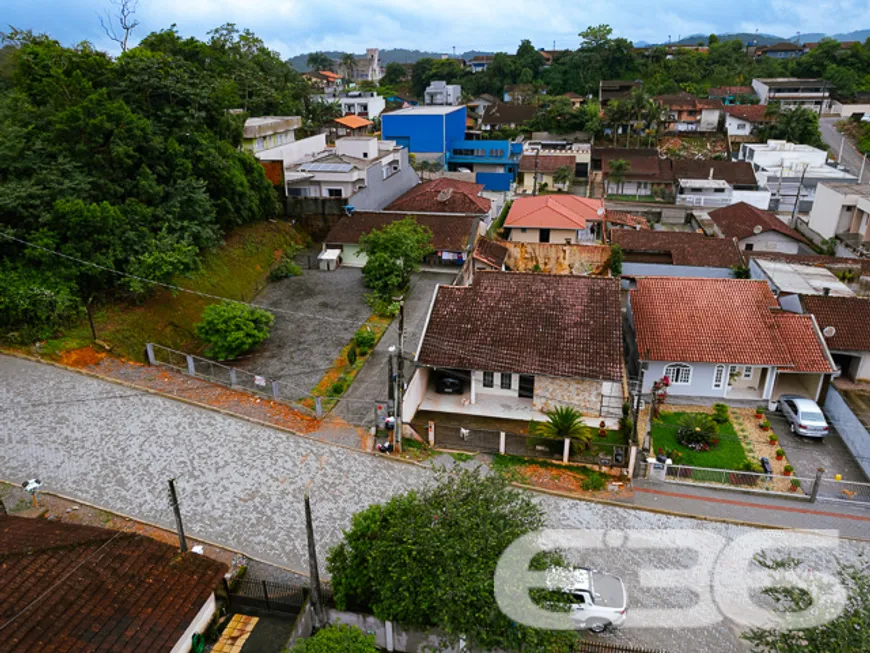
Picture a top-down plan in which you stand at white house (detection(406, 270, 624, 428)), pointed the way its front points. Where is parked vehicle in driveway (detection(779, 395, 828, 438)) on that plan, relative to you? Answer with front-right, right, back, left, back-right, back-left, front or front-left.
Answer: left

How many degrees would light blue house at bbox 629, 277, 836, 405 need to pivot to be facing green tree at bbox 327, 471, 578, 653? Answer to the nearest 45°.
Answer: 0° — it already faces it

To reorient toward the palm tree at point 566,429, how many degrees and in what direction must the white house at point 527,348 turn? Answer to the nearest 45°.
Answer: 0° — it already faces it

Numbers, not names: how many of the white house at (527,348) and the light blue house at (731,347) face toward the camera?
2

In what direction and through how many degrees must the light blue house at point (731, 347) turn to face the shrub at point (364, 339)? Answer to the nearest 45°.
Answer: approximately 90° to its right

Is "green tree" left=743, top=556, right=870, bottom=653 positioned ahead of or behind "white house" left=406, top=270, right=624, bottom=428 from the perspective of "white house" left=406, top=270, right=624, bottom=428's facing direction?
ahead

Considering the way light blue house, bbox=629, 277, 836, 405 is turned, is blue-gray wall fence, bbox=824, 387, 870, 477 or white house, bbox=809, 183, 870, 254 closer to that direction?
the blue-gray wall fence

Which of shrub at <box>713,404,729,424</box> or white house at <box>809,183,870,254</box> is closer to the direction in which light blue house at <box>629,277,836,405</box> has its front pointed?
the shrub

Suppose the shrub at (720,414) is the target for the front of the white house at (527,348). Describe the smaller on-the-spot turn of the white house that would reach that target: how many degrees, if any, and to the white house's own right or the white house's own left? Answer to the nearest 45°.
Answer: approximately 90° to the white house's own left

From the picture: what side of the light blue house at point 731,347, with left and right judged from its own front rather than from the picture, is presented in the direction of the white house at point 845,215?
back
